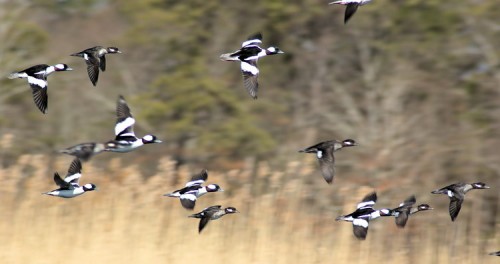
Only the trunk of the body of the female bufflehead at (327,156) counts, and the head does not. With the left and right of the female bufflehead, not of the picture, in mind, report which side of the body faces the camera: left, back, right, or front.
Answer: right

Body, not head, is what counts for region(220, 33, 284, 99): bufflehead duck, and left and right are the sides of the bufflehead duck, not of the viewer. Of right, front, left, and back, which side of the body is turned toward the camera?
right

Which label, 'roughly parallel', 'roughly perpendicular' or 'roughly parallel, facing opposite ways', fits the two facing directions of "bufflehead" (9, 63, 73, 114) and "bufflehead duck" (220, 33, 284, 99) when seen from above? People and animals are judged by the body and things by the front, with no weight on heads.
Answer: roughly parallel

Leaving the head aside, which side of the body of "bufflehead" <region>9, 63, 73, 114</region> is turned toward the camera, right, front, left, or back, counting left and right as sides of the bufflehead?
right

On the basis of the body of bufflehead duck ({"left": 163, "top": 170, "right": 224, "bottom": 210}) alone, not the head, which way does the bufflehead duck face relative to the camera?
to the viewer's right

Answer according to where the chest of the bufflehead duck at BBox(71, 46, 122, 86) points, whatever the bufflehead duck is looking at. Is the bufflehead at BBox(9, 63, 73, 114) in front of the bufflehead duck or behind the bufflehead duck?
behind

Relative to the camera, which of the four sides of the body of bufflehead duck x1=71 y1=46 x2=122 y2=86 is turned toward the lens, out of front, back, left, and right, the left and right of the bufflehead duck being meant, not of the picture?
right

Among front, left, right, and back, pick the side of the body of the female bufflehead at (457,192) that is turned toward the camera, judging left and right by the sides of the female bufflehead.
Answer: right

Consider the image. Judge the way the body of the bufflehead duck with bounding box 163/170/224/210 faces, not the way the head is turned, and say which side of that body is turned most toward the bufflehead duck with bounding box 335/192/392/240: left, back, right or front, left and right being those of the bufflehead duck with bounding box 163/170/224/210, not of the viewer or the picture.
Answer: front

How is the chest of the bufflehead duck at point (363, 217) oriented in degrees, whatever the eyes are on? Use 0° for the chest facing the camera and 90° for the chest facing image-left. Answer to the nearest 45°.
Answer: approximately 270°

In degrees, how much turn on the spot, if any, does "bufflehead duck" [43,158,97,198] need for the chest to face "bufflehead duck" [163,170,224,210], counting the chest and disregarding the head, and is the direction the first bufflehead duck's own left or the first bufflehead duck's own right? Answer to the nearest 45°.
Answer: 0° — it already faces it

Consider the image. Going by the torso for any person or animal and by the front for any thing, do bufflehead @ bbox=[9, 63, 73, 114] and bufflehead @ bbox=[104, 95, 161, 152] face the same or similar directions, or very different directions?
same or similar directions

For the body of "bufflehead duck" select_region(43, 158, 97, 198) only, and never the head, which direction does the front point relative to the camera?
to the viewer's right

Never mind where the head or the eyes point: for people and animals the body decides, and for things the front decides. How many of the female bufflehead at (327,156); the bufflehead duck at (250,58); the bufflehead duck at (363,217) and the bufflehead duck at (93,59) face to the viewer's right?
4
